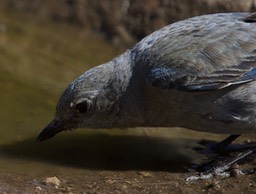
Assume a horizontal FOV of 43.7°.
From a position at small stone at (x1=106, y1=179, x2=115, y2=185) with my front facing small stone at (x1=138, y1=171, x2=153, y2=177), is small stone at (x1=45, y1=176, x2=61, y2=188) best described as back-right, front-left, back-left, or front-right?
back-left

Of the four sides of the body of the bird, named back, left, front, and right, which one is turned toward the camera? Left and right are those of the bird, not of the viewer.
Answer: left

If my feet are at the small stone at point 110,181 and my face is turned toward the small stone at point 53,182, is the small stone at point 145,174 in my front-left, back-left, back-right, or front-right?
back-right

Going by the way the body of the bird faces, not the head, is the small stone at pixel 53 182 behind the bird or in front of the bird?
in front
